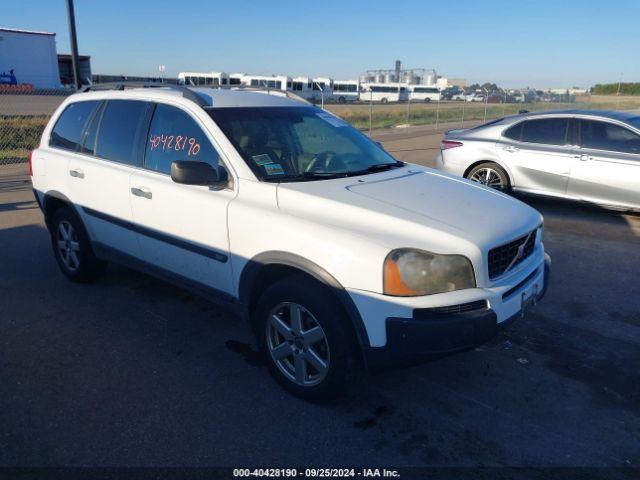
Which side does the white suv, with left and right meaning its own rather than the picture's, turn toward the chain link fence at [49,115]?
back

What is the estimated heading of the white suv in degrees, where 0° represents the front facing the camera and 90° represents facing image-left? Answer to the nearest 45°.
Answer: approximately 315°
